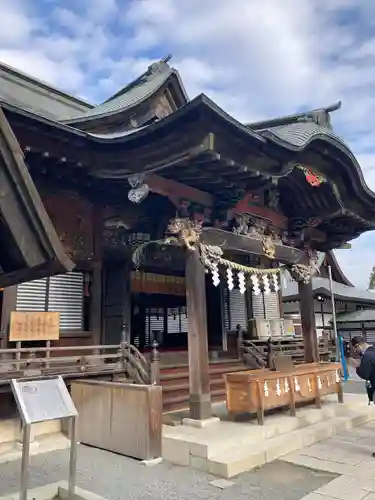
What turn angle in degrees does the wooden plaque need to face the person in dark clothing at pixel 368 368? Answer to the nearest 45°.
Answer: approximately 45° to its left

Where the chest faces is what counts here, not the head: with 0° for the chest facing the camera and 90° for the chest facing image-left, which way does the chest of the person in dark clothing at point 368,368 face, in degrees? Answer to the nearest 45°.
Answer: approximately 90°

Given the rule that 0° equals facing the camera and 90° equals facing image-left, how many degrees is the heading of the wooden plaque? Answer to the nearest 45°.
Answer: approximately 0°

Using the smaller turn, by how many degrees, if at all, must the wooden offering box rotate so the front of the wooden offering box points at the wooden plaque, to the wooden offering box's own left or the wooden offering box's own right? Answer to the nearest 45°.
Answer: approximately 135° to the wooden offering box's own right

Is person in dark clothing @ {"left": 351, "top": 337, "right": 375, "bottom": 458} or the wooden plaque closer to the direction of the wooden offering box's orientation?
the person in dark clothing

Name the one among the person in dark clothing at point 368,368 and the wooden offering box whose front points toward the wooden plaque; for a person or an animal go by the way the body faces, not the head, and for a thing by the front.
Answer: the person in dark clothing

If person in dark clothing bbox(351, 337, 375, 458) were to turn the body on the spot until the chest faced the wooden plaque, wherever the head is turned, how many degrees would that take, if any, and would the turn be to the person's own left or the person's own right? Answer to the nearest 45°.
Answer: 0° — they already face it

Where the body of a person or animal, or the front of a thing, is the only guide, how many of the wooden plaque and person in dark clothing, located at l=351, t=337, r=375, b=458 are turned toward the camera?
1
